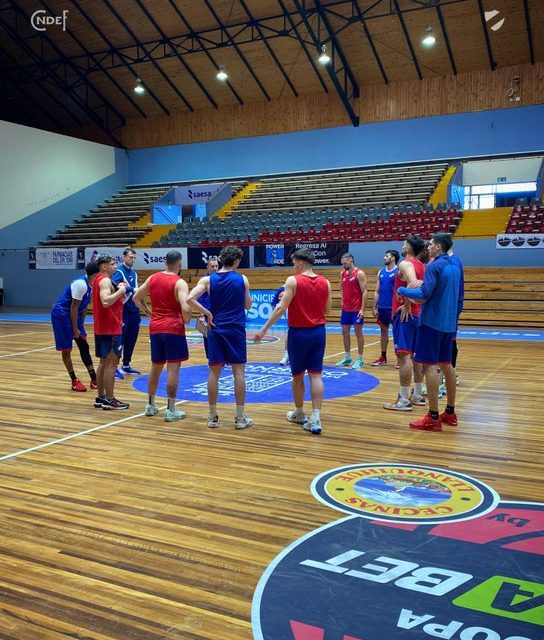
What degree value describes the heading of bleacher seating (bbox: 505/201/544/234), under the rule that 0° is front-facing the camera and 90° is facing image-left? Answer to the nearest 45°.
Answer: approximately 0°

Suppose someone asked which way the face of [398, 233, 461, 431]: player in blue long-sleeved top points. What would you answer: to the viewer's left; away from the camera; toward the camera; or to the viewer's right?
to the viewer's left

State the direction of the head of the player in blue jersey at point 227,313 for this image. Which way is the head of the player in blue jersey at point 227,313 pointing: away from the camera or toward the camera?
away from the camera

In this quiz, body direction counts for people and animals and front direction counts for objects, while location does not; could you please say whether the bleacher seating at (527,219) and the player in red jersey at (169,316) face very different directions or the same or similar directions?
very different directions

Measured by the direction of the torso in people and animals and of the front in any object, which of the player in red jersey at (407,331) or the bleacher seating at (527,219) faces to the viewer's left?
the player in red jersey

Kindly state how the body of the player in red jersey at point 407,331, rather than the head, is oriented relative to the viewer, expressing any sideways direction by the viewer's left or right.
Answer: facing to the left of the viewer

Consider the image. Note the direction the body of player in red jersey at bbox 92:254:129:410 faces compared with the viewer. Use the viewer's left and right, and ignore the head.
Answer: facing to the right of the viewer

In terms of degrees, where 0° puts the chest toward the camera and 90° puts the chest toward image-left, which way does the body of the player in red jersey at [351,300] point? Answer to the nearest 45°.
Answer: approximately 45°

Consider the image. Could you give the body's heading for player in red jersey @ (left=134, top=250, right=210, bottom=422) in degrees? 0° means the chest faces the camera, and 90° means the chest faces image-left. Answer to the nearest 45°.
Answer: approximately 225°

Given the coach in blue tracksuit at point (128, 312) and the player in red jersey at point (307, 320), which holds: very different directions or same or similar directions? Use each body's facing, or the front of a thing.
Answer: very different directions

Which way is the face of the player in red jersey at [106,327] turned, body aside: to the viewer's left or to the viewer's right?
to the viewer's right

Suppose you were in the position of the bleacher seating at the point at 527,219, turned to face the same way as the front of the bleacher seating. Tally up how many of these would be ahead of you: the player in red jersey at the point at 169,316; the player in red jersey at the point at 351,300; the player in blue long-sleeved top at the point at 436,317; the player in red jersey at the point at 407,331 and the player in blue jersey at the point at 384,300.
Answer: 5

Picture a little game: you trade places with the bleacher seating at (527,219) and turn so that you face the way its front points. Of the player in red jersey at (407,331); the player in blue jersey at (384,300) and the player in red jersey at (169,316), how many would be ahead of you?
3

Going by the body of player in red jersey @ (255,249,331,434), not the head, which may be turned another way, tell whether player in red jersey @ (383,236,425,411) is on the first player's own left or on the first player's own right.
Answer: on the first player's own right
